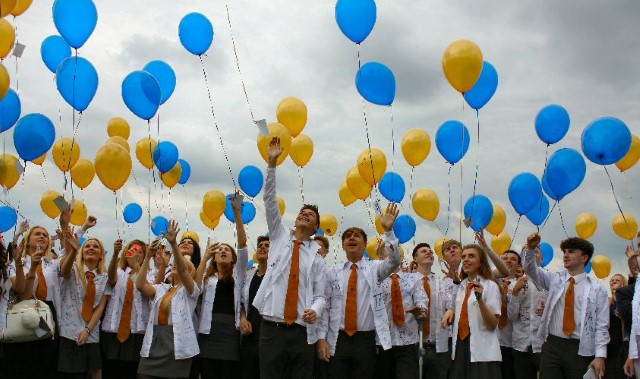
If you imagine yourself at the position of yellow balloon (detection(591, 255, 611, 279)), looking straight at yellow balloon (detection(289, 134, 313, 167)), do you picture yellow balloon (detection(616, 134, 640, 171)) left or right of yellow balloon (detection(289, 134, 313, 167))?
left

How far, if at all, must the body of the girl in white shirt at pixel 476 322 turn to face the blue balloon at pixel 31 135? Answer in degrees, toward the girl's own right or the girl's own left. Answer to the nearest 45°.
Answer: approximately 45° to the girl's own right

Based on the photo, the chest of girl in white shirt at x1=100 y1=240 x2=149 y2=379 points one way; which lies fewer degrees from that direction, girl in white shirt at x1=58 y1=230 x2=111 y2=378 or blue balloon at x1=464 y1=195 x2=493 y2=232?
the girl in white shirt

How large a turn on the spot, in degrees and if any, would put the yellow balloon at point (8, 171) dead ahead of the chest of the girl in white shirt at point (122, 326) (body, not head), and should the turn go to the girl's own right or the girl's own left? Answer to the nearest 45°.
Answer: approximately 135° to the girl's own right

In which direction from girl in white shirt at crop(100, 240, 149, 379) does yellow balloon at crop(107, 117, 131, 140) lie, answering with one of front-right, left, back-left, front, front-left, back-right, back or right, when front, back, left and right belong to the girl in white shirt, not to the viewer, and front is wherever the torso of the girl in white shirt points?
back

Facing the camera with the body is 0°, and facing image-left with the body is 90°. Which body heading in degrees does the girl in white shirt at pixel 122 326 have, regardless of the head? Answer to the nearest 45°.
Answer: approximately 0°

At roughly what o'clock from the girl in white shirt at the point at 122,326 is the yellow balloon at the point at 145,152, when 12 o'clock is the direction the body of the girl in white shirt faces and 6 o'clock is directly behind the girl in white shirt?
The yellow balloon is roughly at 6 o'clock from the girl in white shirt.

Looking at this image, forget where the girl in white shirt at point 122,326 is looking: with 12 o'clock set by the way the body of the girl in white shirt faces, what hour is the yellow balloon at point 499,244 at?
The yellow balloon is roughly at 8 o'clock from the girl in white shirt.

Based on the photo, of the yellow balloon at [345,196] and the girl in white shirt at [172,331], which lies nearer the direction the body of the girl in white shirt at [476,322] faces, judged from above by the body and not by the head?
the girl in white shirt

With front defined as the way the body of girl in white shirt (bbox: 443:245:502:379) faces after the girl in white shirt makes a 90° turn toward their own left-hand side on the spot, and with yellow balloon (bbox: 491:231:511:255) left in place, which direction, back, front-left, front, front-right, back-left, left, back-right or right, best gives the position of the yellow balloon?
back-left
